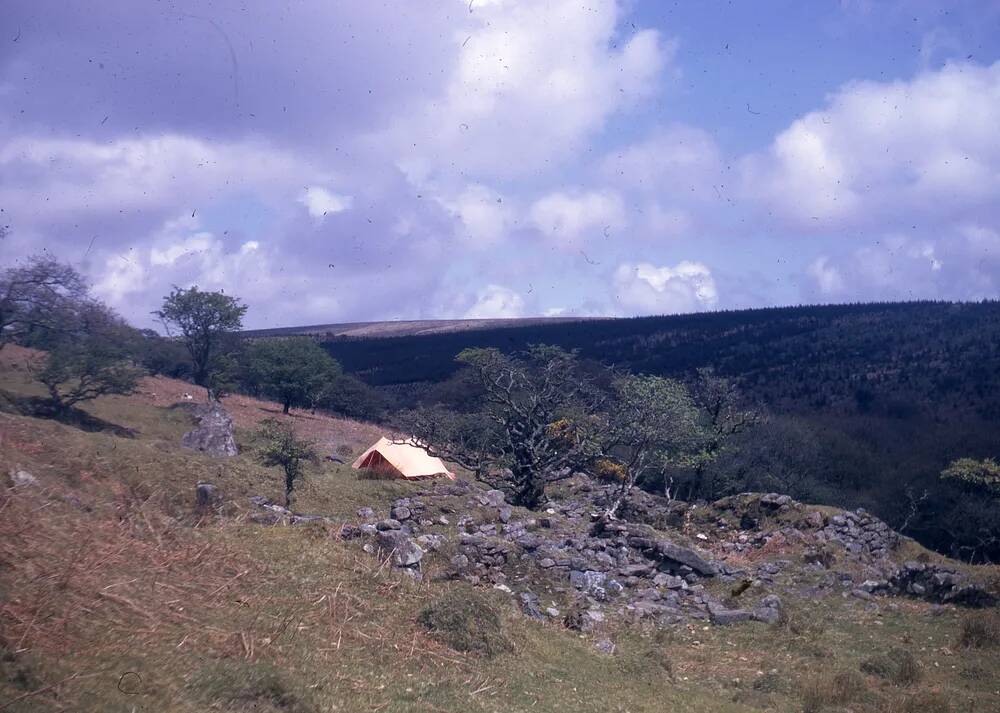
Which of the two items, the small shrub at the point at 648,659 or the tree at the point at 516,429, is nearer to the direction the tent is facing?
the small shrub

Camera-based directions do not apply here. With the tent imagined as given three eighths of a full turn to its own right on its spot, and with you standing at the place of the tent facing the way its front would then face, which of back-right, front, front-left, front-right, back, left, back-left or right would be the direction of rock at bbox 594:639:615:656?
back

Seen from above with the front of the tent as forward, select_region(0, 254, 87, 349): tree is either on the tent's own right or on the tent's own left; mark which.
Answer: on the tent's own right

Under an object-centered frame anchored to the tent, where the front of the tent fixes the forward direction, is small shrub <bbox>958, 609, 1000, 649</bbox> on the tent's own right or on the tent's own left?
on the tent's own left

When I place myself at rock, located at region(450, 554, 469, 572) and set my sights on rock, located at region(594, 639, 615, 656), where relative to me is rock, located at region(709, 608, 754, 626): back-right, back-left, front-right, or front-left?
front-left

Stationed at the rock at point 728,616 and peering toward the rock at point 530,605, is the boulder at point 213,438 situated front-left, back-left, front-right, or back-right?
front-right

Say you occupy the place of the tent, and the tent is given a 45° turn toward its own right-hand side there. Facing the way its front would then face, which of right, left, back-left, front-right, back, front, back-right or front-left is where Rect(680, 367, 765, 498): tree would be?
back

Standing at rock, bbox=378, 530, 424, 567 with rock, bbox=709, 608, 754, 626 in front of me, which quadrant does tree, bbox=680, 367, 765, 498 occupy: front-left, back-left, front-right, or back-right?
front-left

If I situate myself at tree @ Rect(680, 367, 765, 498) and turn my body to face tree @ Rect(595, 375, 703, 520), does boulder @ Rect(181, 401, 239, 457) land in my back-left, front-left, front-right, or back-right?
front-right

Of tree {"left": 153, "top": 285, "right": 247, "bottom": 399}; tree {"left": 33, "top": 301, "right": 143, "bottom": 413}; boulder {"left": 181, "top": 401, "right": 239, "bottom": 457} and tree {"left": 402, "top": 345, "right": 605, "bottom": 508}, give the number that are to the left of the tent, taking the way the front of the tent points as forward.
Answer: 1

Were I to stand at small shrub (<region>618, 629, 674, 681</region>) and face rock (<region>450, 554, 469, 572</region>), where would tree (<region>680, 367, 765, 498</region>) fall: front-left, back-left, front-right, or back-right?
front-right

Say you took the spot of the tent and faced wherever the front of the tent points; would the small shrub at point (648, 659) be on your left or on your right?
on your left

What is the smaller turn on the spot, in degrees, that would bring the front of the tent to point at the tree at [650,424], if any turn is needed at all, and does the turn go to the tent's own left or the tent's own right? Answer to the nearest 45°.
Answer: approximately 90° to the tent's own left

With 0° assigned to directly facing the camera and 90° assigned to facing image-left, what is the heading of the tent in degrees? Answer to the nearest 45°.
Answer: approximately 45°
